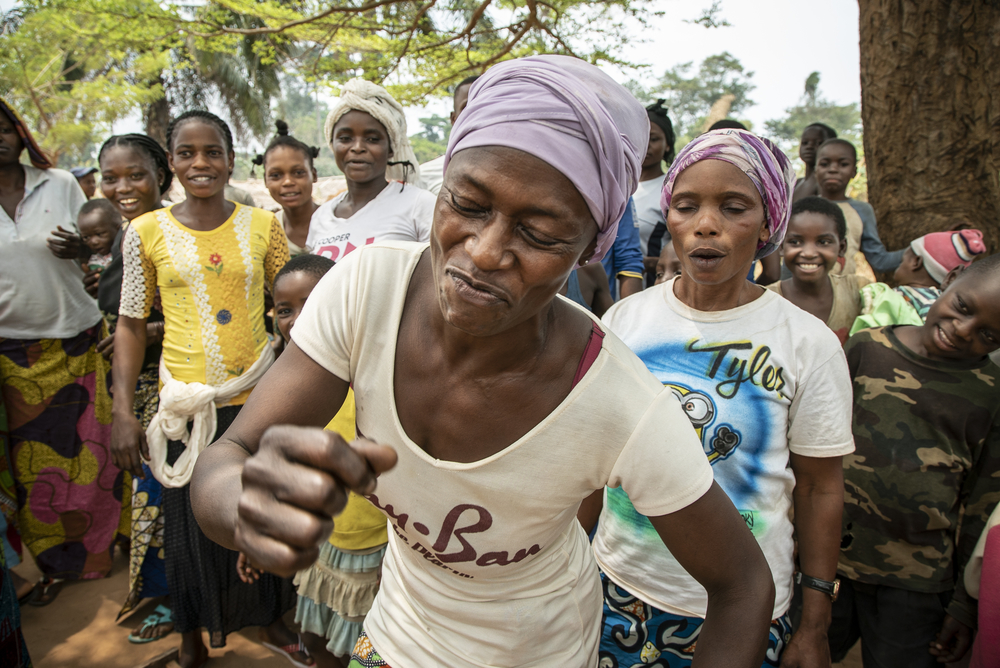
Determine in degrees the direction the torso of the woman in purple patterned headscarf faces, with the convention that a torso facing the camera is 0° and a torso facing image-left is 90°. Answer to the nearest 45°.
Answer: approximately 0°

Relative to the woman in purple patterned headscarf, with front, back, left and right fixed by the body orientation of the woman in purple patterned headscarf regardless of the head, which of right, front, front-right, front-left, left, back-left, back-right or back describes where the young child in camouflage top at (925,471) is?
back-left

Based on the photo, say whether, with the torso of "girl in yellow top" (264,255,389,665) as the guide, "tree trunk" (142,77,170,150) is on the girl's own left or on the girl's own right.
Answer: on the girl's own right

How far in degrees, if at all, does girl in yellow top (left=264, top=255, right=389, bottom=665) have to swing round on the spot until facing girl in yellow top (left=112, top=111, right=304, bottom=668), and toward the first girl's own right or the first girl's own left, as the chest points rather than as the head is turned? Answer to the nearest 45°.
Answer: approximately 90° to the first girl's own right

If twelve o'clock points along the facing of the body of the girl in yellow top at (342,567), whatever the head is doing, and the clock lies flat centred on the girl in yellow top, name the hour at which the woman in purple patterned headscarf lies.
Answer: The woman in purple patterned headscarf is roughly at 9 o'clock from the girl in yellow top.

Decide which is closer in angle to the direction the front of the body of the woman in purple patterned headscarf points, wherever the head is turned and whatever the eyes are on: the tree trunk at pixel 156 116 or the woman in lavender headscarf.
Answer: the woman in lavender headscarf

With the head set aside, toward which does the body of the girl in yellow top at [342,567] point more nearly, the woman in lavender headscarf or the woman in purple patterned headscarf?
the woman in lavender headscarf

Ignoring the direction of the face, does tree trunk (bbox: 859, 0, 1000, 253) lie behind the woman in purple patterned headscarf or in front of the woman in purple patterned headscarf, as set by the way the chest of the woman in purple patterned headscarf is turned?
behind
